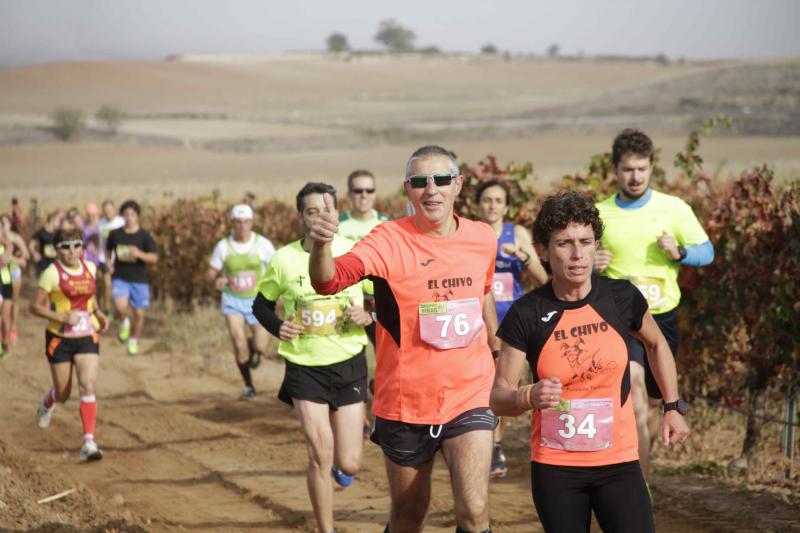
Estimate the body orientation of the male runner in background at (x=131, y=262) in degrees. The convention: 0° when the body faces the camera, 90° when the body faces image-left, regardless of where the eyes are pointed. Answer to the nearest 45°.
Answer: approximately 0°

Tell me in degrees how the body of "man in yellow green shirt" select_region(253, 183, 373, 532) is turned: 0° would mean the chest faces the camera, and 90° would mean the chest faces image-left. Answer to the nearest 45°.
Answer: approximately 0°

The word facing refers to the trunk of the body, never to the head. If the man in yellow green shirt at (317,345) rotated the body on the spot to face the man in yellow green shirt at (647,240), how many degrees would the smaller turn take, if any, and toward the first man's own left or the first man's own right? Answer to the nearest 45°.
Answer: approximately 90° to the first man's own left

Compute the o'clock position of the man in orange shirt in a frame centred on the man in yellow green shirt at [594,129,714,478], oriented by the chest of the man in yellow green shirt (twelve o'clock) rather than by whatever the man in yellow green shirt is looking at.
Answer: The man in orange shirt is roughly at 1 o'clock from the man in yellow green shirt.

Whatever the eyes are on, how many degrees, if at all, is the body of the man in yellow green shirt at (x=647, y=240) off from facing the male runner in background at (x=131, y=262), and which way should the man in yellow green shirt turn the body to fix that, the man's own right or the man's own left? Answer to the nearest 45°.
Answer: approximately 135° to the man's own right

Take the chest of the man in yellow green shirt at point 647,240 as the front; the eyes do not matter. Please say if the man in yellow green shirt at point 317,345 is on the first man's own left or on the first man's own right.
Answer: on the first man's own right

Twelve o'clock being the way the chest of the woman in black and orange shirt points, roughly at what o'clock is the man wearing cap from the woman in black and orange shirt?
The man wearing cap is roughly at 5 o'clock from the woman in black and orange shirt.

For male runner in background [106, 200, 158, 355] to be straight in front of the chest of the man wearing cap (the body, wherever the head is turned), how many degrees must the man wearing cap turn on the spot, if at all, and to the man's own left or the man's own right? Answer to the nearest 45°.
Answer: approximately 180°
